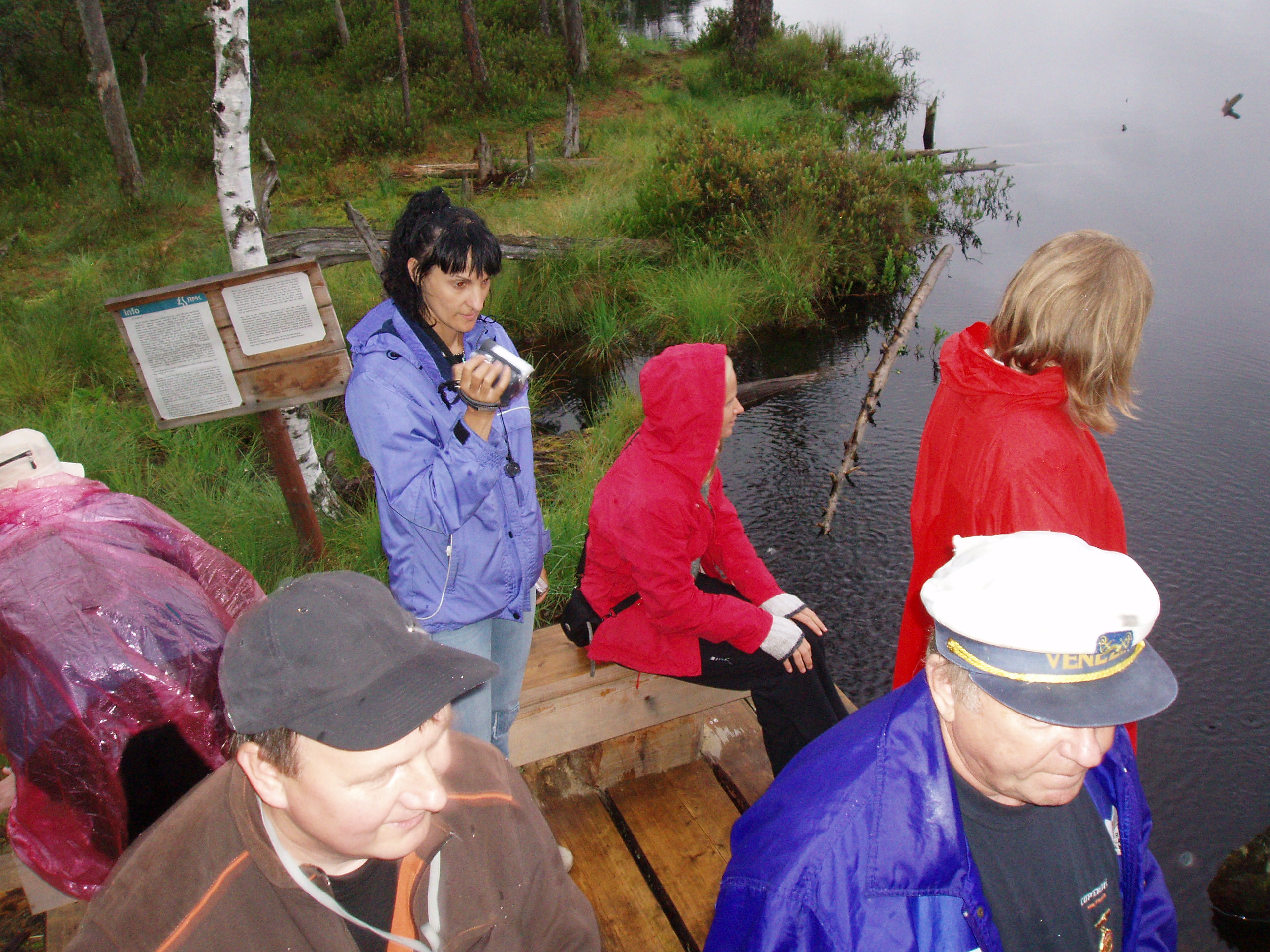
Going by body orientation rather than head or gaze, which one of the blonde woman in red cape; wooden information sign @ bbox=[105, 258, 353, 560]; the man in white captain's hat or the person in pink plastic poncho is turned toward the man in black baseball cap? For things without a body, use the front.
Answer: the wooden information sign

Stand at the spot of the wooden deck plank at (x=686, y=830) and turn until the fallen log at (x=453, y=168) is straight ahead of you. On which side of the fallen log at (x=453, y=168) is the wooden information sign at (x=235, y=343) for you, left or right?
left

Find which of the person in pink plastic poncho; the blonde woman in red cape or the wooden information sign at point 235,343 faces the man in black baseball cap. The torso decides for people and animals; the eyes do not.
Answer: the wooden information sign

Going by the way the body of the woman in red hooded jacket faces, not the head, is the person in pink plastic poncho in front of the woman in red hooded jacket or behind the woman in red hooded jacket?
behind

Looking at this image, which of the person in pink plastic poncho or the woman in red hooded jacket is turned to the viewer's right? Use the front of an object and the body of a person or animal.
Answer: the woman in red hooded jacket

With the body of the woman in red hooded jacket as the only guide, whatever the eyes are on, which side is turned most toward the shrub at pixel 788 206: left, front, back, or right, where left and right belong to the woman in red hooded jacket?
left

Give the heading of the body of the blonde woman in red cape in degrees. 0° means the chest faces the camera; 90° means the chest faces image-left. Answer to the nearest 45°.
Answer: approximately 225°

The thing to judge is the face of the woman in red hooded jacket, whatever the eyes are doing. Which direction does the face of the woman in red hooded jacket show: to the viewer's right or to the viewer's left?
to the viewer's right

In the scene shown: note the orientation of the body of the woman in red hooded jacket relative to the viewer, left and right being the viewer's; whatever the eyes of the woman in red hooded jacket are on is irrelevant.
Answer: facing to the right of the viewer

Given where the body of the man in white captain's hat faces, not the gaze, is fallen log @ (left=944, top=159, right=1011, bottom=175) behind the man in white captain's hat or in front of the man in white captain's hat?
behind

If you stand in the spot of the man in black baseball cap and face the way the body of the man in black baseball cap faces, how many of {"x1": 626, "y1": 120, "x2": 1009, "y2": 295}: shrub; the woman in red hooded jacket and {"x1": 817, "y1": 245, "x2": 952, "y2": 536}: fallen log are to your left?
3

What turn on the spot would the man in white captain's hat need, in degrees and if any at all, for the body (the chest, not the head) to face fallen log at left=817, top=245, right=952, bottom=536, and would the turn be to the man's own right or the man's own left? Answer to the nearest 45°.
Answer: approximately 135° to the man's own left

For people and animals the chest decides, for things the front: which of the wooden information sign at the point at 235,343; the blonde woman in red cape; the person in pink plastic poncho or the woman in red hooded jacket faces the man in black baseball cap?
the wooden information sign
